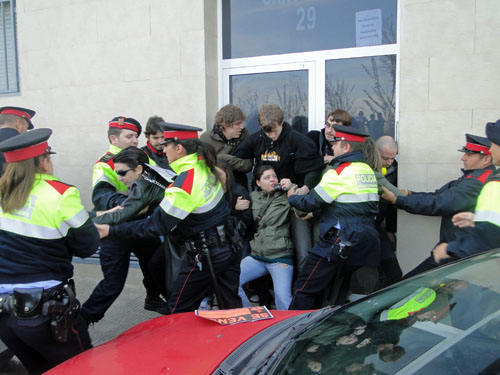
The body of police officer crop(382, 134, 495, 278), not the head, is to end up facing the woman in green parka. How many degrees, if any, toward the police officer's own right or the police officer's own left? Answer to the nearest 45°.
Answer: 0° — they already face them

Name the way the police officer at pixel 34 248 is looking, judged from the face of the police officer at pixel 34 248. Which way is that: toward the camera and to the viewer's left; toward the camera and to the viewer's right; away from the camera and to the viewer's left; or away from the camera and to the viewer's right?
away from the camera and to the viewer's right

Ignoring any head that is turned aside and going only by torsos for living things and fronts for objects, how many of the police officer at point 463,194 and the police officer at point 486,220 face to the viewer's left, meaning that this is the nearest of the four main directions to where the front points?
2

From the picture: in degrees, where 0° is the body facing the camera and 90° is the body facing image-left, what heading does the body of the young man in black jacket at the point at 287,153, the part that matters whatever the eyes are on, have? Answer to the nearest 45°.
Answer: approximately 0°

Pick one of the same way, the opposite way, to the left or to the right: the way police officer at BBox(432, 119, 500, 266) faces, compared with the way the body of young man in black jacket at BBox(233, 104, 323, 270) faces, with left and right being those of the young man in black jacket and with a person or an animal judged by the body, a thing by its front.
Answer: to the right

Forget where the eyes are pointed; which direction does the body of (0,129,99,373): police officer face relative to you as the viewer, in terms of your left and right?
facing away from the viewer and to the right of the viewer

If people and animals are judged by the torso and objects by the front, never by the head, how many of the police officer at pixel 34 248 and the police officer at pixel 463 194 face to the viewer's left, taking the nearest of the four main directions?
1

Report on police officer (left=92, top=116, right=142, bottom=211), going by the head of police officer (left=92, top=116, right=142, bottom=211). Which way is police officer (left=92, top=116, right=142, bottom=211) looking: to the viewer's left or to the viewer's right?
to the viewer's right

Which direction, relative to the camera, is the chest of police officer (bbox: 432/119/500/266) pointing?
to the viewer's left

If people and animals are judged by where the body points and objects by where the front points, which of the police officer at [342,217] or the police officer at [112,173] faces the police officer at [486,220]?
the police officer at [112,173]

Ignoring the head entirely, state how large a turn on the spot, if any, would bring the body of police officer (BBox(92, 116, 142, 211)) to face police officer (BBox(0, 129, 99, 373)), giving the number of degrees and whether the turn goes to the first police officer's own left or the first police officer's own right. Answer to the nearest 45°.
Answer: approximately 45° to the first police officer's own right
